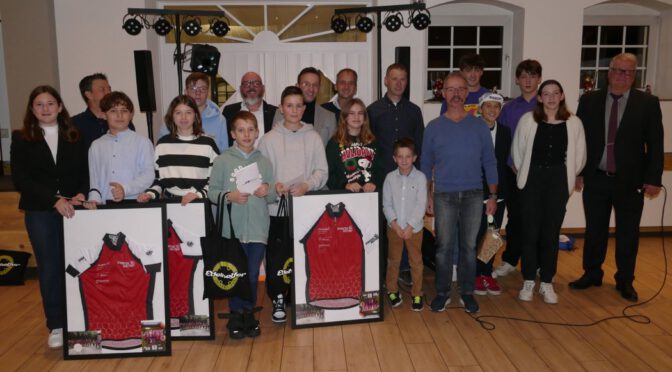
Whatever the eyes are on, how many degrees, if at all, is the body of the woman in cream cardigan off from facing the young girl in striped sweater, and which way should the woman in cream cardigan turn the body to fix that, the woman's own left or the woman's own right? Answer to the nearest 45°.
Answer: approximately 45° to the woman's own right

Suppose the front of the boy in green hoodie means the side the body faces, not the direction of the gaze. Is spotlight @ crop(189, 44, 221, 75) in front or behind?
behind

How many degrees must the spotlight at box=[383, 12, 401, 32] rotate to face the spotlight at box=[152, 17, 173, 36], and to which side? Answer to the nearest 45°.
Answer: approximately 90° to its right

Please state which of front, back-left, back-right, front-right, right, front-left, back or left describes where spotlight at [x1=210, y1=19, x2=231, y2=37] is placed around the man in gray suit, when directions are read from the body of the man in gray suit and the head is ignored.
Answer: back-right

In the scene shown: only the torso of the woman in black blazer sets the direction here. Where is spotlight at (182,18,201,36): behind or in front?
behind

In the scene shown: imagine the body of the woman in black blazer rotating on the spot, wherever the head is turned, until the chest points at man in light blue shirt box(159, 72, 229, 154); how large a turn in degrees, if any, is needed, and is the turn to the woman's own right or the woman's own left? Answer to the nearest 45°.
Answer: approximately 90° to the woman's own left

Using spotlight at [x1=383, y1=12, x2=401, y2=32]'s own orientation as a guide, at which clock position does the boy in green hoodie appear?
The boy in green hoodie is roughly at 1 o'clock from the spotlight.
